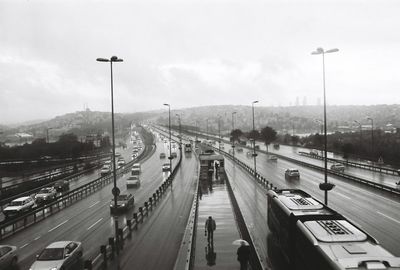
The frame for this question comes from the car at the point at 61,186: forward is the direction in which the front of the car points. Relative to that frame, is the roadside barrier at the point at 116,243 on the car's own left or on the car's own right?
on the car's own left

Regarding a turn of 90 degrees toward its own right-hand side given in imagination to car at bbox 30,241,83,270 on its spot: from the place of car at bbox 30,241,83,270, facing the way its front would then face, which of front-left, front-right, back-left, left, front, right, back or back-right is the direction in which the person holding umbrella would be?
back

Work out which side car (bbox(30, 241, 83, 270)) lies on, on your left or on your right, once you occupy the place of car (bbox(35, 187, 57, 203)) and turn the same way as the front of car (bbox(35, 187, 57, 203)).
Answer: on your left

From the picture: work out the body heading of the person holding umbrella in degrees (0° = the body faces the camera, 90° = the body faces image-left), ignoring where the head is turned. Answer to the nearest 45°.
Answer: approximately 180°

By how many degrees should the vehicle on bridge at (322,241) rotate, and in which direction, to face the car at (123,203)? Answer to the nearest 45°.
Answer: approximately 180°

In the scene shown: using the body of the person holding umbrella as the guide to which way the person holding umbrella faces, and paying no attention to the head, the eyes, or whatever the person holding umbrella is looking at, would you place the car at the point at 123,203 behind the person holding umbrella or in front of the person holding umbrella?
in front

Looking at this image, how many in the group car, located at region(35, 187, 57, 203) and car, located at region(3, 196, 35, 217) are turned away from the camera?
0

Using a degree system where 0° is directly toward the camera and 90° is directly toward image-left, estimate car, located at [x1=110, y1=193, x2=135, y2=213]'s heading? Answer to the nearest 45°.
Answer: approximately 45°

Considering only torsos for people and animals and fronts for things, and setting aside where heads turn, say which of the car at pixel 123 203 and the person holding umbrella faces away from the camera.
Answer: the person holding umbrella

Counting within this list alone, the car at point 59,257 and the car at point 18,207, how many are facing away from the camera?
0

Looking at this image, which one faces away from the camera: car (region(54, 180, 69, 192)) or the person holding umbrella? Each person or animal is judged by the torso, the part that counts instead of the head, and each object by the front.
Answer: the person holding umbrella

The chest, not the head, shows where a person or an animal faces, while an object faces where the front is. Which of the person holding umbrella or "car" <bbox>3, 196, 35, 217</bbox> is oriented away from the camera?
the person holding umbrella

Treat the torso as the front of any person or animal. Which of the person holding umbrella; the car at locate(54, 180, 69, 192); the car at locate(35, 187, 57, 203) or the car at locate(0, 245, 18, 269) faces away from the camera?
the person holding umbrella

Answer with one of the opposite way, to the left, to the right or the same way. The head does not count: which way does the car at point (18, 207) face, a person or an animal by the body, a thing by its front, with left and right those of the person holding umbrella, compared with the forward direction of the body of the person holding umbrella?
the opposite way

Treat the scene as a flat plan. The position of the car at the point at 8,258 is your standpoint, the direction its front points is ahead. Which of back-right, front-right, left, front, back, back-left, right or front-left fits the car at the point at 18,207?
back-right

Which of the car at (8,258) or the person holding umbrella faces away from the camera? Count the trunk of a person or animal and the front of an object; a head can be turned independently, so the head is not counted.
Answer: the person holding umbrella

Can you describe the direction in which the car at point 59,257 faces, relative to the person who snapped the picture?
facing the viewer and to the left of the viewer
